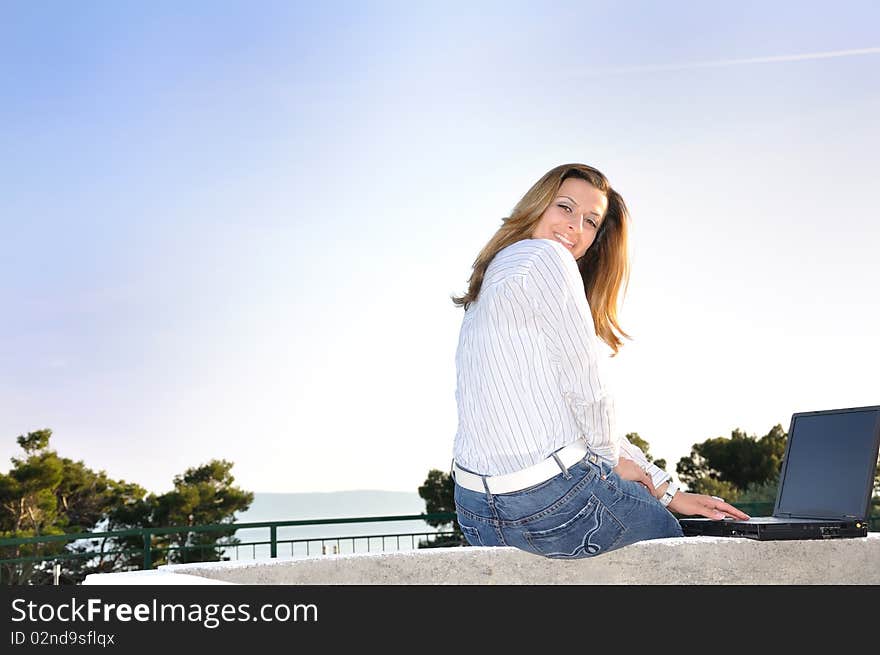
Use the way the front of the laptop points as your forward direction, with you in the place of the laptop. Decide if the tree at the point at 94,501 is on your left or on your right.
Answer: on your right

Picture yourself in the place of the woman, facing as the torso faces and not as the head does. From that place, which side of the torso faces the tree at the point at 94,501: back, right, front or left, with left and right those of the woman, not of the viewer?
left

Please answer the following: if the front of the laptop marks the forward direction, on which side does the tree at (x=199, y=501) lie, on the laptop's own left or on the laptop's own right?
on the laptop's own right

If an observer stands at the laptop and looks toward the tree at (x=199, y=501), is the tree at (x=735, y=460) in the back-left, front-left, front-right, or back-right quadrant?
front-right

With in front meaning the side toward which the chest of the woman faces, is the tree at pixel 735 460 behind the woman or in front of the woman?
in front

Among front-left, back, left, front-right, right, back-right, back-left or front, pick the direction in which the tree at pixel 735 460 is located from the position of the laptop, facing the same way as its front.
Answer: back-right

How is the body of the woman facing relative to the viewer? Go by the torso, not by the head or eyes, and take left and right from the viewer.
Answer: facing away from the viewer and to the right of the viewer

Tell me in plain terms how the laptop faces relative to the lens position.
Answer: facing the viewer and to the left of the viewer

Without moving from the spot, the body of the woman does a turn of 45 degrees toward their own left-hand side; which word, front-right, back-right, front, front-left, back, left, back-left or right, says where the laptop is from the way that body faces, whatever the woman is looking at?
front-right

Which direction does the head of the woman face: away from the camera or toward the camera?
toward the camera
